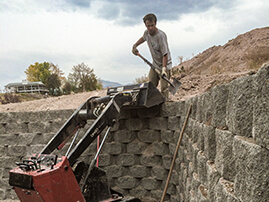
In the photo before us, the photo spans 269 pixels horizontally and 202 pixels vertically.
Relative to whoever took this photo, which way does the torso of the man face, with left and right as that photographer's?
facing the viewer and to the left of the viewer

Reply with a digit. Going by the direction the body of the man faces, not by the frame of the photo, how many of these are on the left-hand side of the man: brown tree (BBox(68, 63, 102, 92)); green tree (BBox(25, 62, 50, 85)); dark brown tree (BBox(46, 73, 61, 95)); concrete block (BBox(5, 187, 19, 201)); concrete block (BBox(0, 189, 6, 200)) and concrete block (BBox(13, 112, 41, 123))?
0

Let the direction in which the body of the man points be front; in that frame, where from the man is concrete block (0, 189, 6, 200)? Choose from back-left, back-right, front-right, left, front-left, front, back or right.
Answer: front-right

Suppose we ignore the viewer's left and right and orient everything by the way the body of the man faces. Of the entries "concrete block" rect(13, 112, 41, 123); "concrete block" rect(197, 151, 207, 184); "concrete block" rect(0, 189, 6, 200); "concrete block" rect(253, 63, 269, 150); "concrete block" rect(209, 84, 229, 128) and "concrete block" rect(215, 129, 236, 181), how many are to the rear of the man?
0

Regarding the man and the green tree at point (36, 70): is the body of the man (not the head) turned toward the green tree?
no

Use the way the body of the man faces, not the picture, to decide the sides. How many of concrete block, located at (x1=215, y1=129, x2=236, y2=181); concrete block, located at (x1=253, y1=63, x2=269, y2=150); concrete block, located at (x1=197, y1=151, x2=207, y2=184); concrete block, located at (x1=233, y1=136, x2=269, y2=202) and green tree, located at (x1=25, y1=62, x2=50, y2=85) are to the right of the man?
1

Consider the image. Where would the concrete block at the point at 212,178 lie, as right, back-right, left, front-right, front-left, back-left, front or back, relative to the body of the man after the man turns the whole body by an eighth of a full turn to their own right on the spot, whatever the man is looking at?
left

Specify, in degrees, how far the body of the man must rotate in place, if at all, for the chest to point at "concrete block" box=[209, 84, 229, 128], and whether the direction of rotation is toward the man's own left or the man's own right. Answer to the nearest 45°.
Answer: approximately 45° to the man's own left

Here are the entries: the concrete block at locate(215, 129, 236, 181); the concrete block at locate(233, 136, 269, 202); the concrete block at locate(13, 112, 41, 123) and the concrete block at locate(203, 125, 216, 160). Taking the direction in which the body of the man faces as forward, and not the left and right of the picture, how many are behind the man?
0

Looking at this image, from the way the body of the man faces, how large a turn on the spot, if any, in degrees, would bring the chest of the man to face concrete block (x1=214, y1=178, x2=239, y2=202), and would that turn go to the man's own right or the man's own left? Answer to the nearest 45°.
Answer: approximately 45° to the man's own left

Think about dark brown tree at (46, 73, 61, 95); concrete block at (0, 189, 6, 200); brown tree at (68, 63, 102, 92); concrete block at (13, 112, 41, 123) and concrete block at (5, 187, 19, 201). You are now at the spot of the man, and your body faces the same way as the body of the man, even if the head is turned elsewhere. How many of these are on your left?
0

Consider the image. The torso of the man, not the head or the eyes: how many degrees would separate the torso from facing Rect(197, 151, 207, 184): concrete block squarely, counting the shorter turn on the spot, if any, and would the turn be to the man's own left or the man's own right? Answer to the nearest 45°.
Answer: approximately 45° to the man's own left
